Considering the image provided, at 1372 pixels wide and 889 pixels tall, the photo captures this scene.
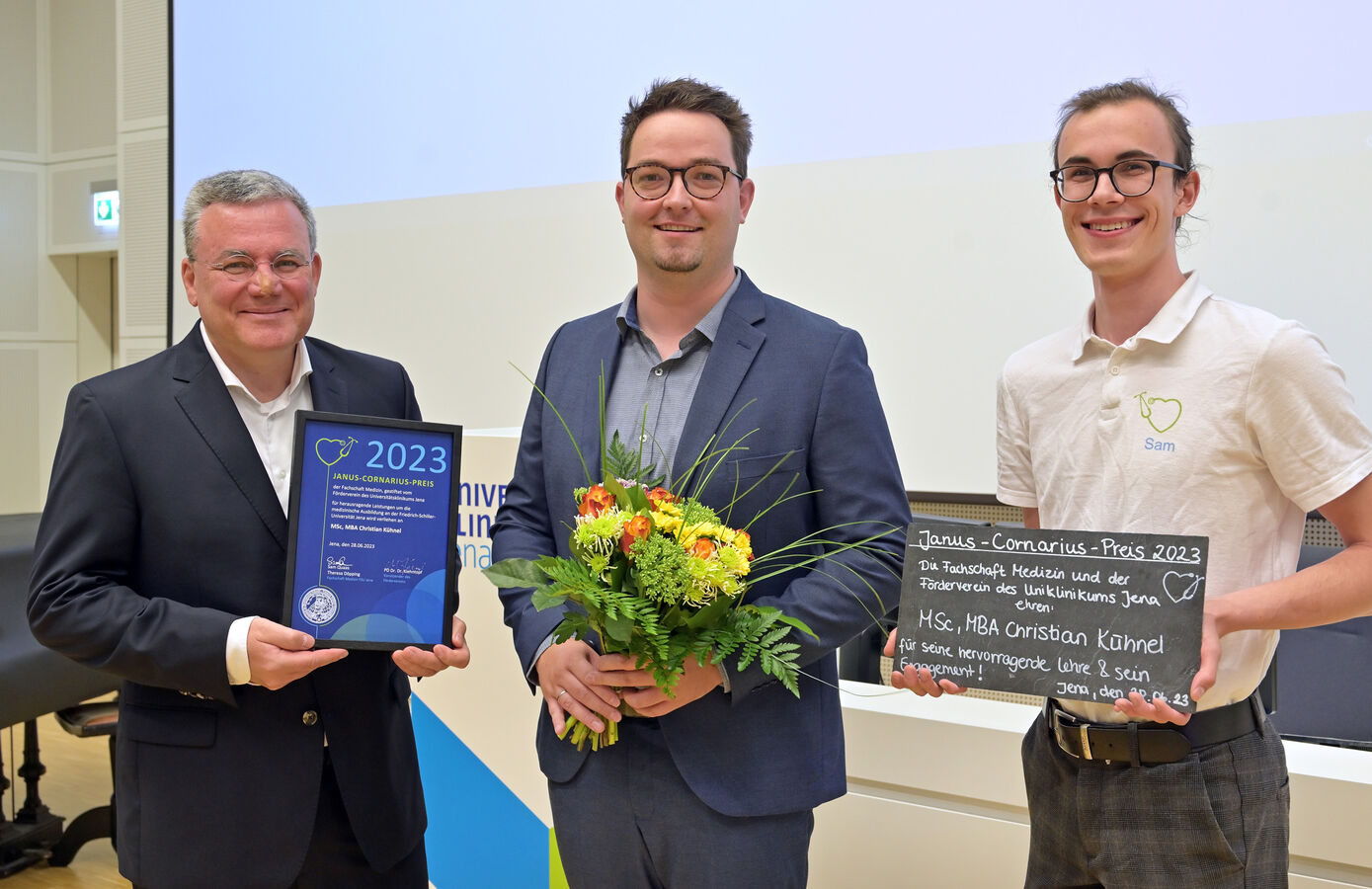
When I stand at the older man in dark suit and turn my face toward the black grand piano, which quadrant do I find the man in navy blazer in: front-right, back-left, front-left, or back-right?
back-right

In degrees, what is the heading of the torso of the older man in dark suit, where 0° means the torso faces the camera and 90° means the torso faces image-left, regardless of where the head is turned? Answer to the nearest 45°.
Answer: approximately 315°

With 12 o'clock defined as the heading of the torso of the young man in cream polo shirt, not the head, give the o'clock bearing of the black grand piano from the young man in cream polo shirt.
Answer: The black grand piano is roughly at 2 o'clock from the young man in cream polo shirt.

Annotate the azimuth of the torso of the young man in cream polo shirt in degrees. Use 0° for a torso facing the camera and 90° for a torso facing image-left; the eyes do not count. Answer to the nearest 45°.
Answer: approximately 45°

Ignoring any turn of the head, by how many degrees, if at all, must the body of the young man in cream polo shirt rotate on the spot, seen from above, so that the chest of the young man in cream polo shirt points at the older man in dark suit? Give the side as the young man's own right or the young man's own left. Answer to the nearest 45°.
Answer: approximately 45° to the young man's own right
